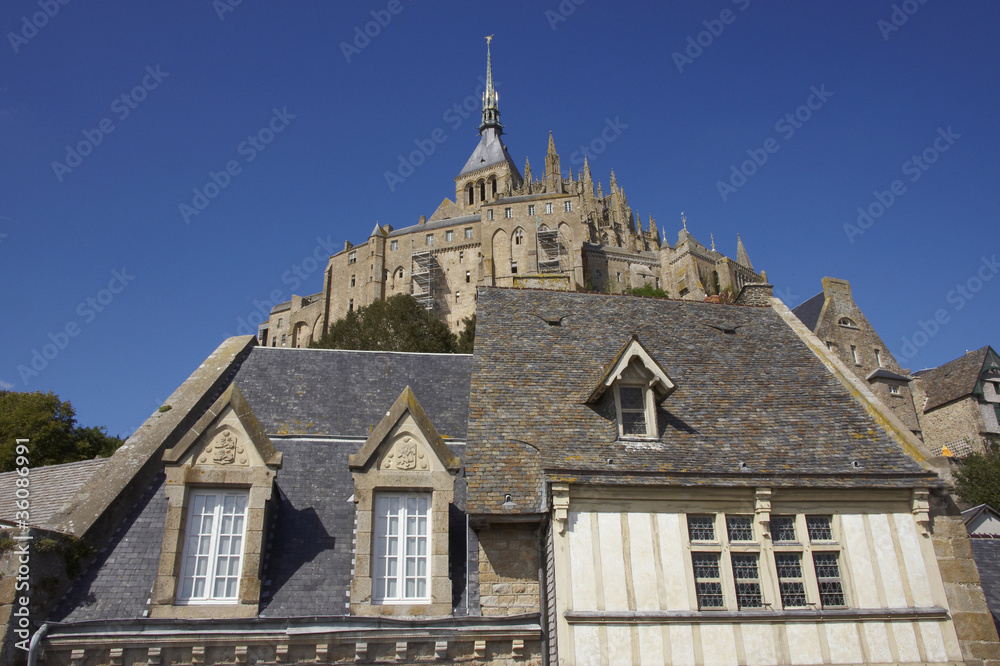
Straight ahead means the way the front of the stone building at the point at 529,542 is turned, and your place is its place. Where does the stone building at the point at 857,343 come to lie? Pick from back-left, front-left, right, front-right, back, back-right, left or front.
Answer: back-left

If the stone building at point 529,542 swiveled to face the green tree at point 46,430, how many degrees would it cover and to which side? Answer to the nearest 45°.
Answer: approximately 135° to its right

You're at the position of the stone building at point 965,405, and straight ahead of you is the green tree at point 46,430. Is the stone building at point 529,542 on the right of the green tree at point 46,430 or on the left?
left

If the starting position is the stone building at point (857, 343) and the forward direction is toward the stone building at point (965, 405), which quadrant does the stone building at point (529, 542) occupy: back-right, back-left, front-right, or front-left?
back-right

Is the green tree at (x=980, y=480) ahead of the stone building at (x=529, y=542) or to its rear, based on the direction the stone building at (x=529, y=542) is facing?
to the rear

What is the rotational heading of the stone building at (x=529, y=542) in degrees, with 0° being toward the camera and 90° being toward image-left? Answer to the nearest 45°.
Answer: approximately 0°

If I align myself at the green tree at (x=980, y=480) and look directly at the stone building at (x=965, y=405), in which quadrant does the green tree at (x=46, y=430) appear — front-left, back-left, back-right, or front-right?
back-left

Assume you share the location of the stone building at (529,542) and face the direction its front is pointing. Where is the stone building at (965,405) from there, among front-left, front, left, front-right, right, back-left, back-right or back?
back-left
